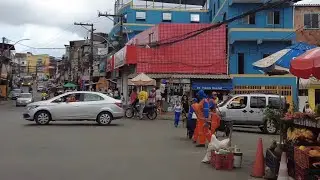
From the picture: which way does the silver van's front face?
to the viewer's left

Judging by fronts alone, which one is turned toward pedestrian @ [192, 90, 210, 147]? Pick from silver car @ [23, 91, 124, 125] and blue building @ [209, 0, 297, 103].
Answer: the blue building

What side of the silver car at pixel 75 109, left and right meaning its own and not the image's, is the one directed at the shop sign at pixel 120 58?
right

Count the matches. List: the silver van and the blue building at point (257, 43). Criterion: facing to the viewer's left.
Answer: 1

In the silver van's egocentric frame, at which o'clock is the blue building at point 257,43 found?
The blue building is roughly at 3 o'clock from the silver van.

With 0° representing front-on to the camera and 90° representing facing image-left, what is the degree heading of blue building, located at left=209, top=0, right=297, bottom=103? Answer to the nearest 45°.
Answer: approximately 0°

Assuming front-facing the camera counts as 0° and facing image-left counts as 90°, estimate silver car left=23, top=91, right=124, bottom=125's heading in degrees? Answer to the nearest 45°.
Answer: approximately 90°

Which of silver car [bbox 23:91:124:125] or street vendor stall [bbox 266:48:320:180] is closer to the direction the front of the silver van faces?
the silver car
